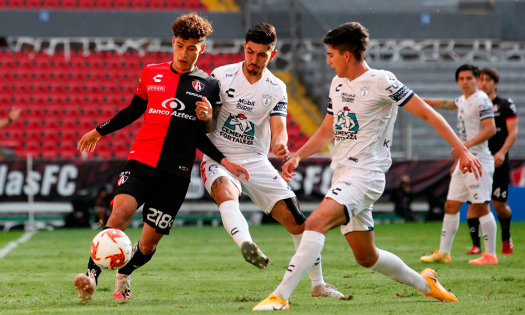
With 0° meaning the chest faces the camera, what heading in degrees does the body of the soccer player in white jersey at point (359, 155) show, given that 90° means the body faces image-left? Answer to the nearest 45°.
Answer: approximately 45°

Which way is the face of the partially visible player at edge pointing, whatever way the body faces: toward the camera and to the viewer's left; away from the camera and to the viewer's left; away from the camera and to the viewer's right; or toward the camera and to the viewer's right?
toward the camera and to the viewer's left

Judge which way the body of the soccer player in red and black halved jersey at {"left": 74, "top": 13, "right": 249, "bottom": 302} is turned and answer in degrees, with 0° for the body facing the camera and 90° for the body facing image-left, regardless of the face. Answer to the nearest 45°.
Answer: approximately 0°

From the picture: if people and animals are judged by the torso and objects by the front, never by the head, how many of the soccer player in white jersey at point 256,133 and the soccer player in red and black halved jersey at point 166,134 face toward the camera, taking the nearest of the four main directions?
2

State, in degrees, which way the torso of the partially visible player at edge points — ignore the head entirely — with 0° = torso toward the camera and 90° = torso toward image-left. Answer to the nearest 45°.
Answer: approximately 45°

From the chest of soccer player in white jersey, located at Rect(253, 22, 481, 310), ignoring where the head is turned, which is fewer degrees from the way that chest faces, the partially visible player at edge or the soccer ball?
the soccer ball

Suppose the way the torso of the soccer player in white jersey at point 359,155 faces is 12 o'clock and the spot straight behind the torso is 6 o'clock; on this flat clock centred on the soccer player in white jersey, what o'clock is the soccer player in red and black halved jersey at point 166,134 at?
The soccer player in red and black halved jersey is roughly at 2 o'clock from the soccer player in white jersey.

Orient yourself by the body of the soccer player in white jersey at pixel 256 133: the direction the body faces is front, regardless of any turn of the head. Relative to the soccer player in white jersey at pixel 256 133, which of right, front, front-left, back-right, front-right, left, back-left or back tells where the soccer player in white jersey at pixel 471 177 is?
back-left

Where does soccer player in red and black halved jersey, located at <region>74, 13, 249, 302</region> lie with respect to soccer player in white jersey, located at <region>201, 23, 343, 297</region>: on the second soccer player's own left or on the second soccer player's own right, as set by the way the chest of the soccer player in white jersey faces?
on the second soccer player's own right

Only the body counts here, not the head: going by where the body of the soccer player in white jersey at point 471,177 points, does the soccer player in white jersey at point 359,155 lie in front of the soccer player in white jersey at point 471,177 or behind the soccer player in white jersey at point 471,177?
in front

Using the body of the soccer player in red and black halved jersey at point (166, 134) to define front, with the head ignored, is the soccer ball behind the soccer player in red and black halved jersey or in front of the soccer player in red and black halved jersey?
in front

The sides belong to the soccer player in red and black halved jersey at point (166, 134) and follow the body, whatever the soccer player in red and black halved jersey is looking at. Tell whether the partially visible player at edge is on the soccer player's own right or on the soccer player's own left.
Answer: on the soccer player's own left

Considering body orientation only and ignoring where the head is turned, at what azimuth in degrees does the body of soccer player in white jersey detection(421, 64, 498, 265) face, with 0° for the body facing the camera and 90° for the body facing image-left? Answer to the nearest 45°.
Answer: approximately 45°
